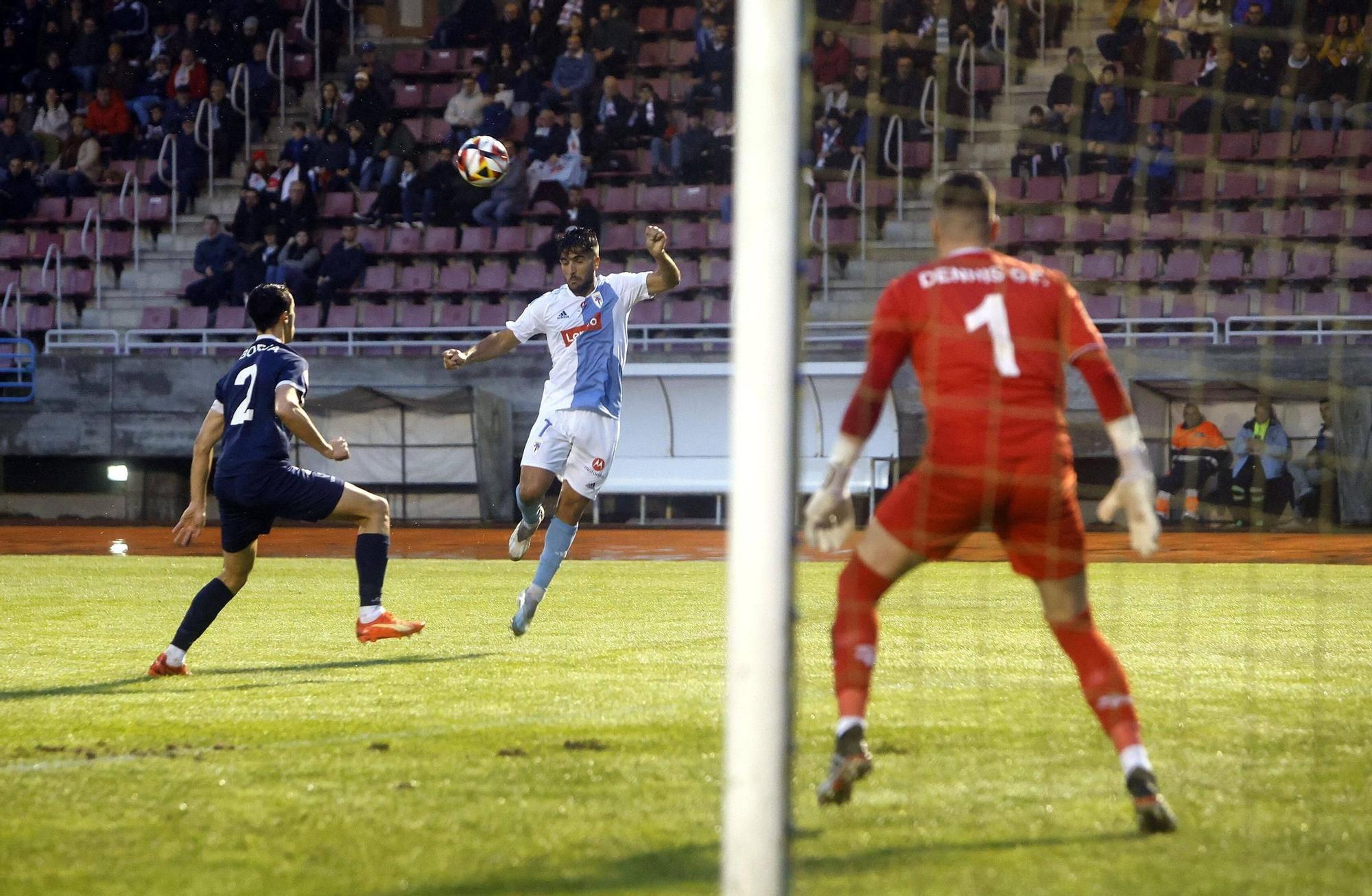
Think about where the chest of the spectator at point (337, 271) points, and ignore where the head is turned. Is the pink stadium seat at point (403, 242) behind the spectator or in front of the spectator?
behind

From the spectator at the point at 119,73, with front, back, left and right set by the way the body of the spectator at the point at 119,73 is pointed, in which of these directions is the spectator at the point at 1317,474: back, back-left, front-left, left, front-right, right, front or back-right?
front-left

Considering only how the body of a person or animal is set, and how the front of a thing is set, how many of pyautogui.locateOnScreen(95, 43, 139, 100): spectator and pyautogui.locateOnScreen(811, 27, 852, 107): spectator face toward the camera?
2

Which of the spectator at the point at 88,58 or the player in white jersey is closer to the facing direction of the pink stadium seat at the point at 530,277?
the player in white jersey

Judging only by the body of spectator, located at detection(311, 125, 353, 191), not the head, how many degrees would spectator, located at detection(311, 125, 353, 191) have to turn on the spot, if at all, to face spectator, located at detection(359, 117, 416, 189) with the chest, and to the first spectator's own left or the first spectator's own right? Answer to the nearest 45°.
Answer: approximately 45° to the first spectator's own left

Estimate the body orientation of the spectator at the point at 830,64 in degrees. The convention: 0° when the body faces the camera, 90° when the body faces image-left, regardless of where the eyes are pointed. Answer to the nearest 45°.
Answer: approximately 0°

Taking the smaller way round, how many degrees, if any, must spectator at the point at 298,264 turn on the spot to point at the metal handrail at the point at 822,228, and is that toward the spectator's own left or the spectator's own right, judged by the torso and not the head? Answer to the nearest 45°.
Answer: approximately 90° to the spectator's own left

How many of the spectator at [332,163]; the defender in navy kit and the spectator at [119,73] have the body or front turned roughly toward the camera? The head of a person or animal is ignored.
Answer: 2

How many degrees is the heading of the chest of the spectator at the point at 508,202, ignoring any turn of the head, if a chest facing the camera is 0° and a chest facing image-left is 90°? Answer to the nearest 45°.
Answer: approximately 45°
